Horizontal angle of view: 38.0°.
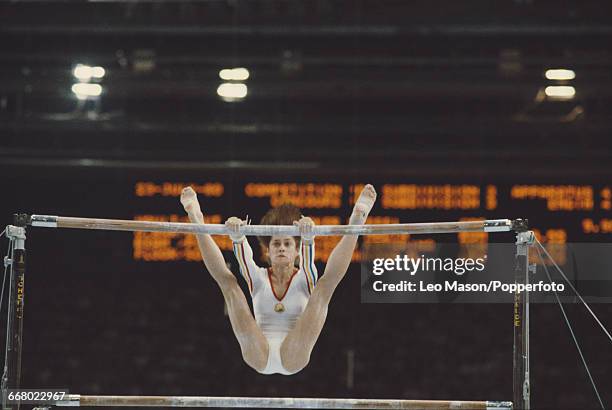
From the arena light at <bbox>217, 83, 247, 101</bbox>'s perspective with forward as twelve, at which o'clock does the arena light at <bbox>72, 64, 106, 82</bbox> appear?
the arena light at <bbox>72, 64, 106, 82</bbox> is roughly at 3 o'clock from the arena light at <bbox>217, 83, 247, 101</bbox>.

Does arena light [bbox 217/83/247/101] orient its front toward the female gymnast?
yes

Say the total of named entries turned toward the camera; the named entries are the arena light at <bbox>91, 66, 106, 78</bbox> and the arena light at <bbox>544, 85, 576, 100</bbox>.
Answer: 2

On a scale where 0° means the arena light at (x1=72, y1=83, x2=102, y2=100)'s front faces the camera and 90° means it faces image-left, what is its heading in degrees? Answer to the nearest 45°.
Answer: approximately 0°

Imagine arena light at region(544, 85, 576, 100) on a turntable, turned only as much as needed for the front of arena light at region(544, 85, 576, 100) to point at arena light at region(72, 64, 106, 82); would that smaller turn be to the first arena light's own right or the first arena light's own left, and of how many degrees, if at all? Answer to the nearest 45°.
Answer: approximately 90° to the first arena light's own right

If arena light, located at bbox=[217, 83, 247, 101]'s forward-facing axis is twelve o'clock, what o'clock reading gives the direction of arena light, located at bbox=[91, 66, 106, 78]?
arena light, located at bbox=[91, 66, 106, 78] is roughly at 3 o'clock from arena light, located at bbox=[217, 83, 247, 101].

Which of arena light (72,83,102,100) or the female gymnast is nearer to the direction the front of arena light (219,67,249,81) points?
the female gymnast

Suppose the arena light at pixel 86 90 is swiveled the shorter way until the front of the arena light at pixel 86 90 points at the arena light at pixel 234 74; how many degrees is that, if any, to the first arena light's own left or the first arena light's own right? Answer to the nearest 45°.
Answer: approximately 90° to the first arena light's own left

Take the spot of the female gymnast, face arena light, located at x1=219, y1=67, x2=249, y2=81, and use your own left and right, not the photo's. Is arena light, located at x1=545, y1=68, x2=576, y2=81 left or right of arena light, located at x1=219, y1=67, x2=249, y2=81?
right

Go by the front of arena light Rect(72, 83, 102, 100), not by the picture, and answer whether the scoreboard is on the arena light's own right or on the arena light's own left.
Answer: on the arena light's own left

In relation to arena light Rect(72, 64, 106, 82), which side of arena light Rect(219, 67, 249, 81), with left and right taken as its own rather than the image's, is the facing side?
right

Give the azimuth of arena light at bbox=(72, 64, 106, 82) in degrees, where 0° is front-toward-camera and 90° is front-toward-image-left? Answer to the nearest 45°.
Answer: approximately 0°

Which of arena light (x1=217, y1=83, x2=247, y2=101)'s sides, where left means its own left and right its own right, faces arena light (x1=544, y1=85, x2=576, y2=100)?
left
